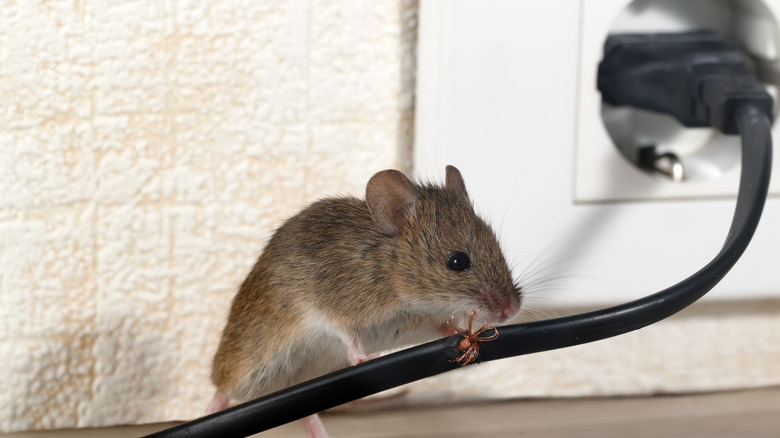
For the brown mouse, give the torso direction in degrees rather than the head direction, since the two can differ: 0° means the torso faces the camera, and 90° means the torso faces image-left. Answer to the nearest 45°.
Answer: approximately 270°

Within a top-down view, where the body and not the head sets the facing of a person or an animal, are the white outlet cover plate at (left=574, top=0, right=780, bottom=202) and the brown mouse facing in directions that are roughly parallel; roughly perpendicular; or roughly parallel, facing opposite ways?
roughly perpendicular

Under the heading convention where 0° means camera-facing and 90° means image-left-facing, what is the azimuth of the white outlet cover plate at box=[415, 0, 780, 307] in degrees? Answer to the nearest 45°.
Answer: approximately 0°

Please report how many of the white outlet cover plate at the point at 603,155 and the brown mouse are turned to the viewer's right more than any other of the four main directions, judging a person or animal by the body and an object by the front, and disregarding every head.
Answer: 1

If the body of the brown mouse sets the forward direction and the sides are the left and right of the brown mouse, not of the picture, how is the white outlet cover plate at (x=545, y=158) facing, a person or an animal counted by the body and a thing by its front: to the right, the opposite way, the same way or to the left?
to the right

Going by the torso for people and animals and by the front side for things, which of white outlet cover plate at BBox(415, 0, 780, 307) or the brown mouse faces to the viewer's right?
the brown mouse
